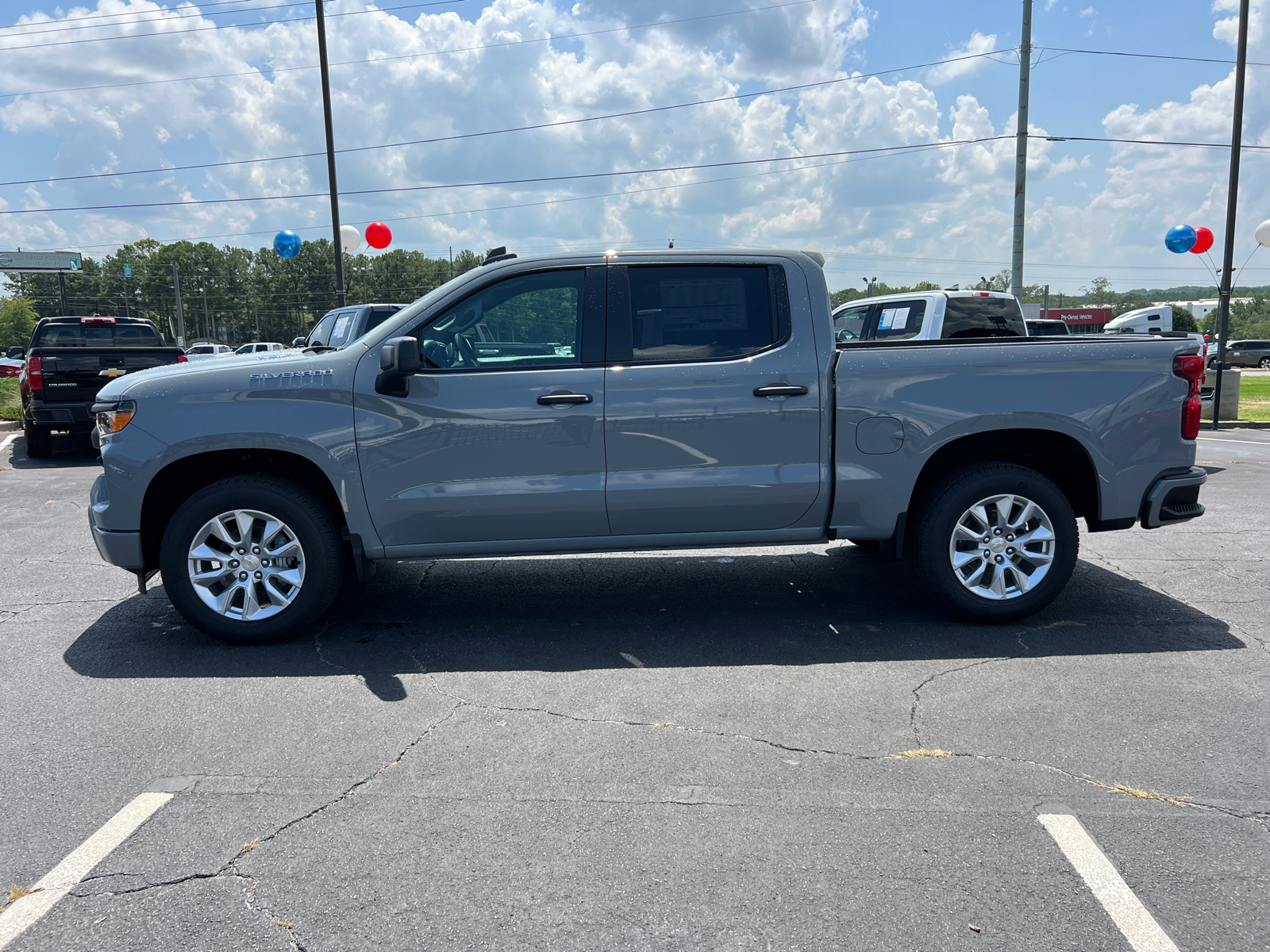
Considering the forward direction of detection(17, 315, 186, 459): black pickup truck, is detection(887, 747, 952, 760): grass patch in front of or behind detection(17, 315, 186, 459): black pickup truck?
behind

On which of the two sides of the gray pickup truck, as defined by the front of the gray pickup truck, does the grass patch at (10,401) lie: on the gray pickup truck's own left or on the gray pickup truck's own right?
on the gray pickup truck's own right

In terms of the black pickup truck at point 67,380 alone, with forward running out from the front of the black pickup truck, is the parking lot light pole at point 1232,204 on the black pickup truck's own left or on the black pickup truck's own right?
on the black pickup truck's own right

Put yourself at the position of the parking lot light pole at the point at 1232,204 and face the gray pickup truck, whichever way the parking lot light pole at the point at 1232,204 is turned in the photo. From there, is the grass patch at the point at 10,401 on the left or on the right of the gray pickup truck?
right

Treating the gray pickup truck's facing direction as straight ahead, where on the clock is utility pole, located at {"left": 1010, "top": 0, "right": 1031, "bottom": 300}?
The utility pole is roughly at 4 o'clock from the gray pickup truck.

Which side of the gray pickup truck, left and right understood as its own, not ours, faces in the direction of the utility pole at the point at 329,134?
right

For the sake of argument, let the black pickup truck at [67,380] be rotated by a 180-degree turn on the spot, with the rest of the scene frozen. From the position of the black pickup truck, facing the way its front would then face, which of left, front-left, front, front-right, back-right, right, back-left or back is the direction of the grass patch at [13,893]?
front

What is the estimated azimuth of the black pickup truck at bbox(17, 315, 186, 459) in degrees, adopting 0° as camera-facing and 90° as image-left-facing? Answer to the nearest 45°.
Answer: approximately 180°

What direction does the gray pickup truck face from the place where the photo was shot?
facing to the left of the viewer

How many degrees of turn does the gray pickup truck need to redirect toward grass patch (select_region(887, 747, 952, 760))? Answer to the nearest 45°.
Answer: approximately 135° to its left

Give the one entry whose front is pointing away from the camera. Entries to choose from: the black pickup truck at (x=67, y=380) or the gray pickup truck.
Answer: the black pickup truck

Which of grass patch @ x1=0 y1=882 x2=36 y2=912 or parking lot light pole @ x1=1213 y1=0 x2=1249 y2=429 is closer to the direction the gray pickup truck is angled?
the grass patch

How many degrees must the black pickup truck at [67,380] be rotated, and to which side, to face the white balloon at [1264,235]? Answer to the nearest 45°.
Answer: approximately 90° to its right

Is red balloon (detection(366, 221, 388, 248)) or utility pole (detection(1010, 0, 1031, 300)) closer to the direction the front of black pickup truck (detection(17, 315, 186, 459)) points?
the red balloon

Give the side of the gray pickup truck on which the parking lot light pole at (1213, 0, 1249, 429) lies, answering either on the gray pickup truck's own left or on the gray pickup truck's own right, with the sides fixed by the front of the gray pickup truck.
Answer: on the gray pickup truck's own right

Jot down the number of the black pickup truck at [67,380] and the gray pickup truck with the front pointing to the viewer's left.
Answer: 1
